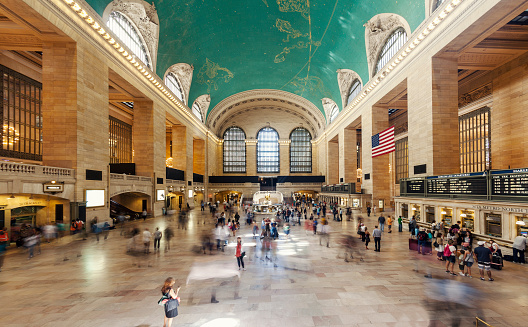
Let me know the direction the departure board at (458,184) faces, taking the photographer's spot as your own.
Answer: facing the viewer and to the left of the viewer

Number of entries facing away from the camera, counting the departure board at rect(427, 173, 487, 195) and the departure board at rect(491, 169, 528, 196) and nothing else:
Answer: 0

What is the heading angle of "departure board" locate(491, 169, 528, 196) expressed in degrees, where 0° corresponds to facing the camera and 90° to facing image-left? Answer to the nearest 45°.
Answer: approximately 45°

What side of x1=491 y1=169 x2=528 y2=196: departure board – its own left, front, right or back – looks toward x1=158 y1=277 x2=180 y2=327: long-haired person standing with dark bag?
front

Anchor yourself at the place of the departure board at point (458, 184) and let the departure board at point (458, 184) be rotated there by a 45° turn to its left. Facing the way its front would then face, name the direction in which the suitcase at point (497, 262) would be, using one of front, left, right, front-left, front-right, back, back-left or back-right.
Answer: front

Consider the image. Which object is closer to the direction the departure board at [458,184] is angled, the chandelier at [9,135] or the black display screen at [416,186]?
the chandelier
